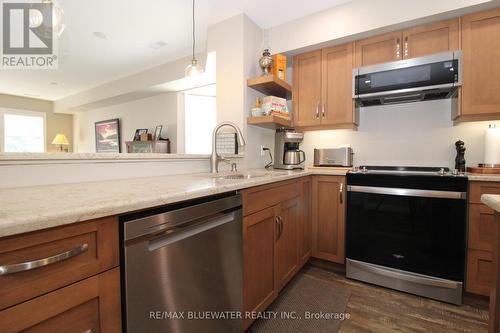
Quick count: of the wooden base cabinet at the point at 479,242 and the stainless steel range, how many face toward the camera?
2

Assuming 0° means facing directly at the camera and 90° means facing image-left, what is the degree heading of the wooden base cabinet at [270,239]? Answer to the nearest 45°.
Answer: approximately 315°

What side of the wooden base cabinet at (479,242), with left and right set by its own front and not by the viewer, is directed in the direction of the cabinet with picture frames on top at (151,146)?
right

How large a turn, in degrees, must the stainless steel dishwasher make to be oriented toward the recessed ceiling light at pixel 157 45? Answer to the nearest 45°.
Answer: approximately 135° to its left

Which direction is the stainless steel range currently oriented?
toward the camera

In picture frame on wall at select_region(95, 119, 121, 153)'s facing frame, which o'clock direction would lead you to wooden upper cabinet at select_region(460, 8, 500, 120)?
The wooden upper cabinet is roughly at 10 o'clock from the picture frame on wall.

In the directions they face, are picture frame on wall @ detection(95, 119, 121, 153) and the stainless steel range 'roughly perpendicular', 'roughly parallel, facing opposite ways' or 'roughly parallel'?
roughly parallel

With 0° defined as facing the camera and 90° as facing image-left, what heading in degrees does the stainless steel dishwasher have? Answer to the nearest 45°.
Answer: approximately 315°

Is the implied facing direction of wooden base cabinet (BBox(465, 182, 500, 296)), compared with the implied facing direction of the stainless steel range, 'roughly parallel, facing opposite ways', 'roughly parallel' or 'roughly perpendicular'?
roughly parallel

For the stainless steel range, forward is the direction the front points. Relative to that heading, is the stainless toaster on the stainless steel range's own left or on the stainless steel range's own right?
on the stainless steel range's own right

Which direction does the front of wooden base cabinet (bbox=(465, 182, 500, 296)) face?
toward the camera

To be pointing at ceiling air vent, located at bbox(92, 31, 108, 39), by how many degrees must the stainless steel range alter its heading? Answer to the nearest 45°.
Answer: approximately 90° to its right
